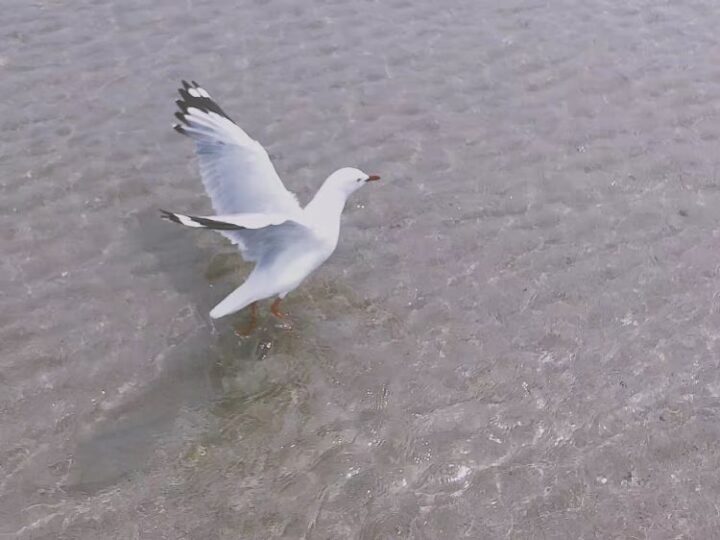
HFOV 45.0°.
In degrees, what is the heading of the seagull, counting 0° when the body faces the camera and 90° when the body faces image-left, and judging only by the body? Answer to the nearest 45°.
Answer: approximately 270°
